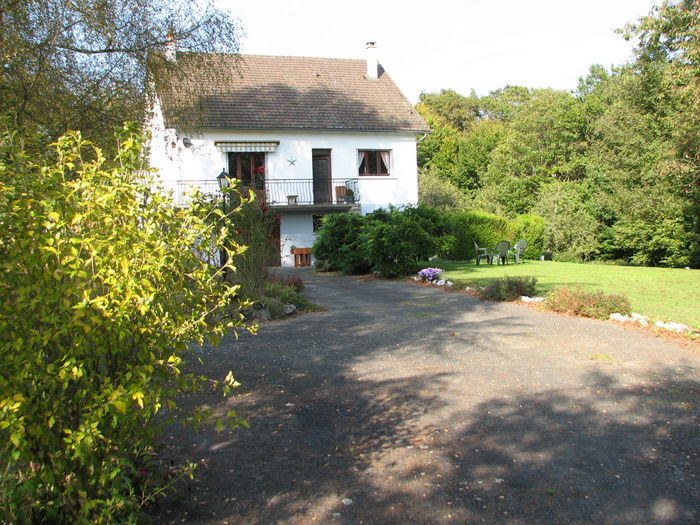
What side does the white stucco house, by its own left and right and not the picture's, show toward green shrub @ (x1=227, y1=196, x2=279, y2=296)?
front

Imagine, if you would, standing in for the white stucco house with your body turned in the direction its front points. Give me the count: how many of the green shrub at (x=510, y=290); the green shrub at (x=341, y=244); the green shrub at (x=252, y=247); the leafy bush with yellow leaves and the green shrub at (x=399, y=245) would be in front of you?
5

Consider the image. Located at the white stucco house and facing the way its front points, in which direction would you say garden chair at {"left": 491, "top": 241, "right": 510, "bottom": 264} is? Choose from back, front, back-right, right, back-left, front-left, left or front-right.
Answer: front-left

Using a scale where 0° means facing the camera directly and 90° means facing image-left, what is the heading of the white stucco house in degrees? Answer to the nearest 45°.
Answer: approximately 0°

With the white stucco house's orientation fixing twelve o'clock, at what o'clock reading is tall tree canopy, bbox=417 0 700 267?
The tall tree canopy is roughly at 9 o'clock from the white stucco house.

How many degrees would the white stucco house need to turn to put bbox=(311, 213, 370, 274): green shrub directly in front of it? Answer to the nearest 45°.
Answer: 0° — it already faces it

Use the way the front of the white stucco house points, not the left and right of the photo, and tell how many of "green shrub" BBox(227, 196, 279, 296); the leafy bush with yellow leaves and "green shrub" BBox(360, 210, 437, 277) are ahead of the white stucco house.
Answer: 3

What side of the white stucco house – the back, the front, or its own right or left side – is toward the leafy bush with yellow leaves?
front

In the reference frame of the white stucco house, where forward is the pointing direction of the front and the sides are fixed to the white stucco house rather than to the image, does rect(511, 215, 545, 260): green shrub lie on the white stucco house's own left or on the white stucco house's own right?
on the white stucco house's own left

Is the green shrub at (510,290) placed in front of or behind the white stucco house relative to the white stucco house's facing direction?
in front

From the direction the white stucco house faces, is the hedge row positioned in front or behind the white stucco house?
in front
